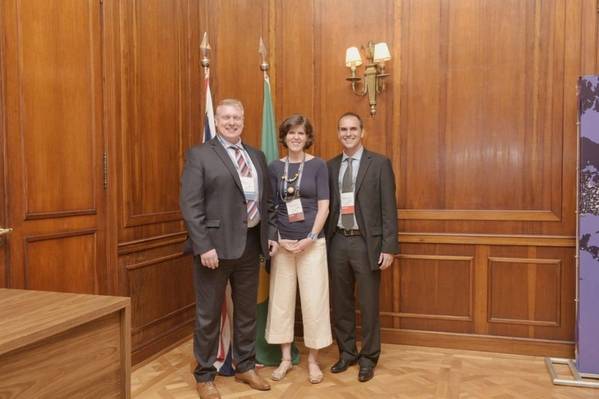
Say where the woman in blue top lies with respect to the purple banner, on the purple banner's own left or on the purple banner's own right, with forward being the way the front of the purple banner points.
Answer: on the purple banner's own right

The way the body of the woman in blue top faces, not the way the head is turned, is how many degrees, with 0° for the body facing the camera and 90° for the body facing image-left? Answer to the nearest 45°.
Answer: approximately 0°

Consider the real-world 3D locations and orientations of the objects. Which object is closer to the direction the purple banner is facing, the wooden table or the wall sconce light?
the wooden table

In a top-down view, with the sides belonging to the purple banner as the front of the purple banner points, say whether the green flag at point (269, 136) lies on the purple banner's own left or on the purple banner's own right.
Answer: on the purple banner's own right

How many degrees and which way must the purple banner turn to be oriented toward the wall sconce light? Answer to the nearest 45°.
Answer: approximately 90° to its right
